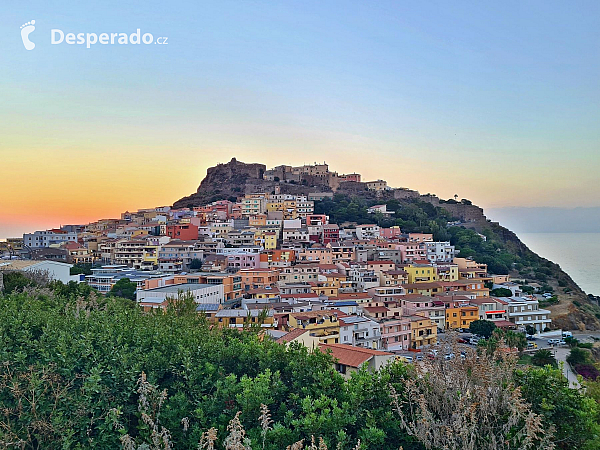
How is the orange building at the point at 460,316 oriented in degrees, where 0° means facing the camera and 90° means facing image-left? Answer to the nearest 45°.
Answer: approximately 315°

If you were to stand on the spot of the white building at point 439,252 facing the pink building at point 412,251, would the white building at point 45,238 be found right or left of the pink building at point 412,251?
right

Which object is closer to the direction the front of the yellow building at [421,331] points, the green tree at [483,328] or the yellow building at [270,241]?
the green tree

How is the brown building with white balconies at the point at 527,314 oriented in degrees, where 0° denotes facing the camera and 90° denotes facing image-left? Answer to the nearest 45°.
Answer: approximately 0°

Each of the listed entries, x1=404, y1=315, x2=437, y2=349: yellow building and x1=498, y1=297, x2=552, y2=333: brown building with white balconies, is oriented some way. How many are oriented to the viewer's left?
0

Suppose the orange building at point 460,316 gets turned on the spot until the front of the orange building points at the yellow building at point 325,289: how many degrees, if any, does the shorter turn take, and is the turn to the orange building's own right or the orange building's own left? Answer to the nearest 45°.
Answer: approximately 135° to the orange building's own right

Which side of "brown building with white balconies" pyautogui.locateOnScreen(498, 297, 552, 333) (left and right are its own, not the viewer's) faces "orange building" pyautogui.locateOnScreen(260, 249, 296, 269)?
right

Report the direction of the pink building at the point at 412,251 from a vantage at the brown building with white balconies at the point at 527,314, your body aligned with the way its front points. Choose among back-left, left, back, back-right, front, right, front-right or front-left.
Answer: back-right

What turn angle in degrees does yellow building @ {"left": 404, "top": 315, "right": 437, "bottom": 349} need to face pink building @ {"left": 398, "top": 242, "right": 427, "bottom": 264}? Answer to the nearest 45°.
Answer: approximately 135° to its left

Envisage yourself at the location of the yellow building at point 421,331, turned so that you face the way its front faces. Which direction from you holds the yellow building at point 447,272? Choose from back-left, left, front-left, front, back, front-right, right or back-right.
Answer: back-left

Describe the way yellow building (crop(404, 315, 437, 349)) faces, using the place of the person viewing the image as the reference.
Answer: facing the viewer and to the right of the viewer

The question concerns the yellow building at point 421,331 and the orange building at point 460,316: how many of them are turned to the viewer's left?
0

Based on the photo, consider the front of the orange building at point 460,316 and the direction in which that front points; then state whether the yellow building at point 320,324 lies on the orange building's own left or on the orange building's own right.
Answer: on the orange building's own right

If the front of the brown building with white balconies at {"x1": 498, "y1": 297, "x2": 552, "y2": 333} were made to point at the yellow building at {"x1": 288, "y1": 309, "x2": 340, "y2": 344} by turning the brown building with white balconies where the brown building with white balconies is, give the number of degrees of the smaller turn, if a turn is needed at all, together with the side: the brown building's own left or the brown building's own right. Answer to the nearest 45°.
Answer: approximately 45° to the brown building's own right
